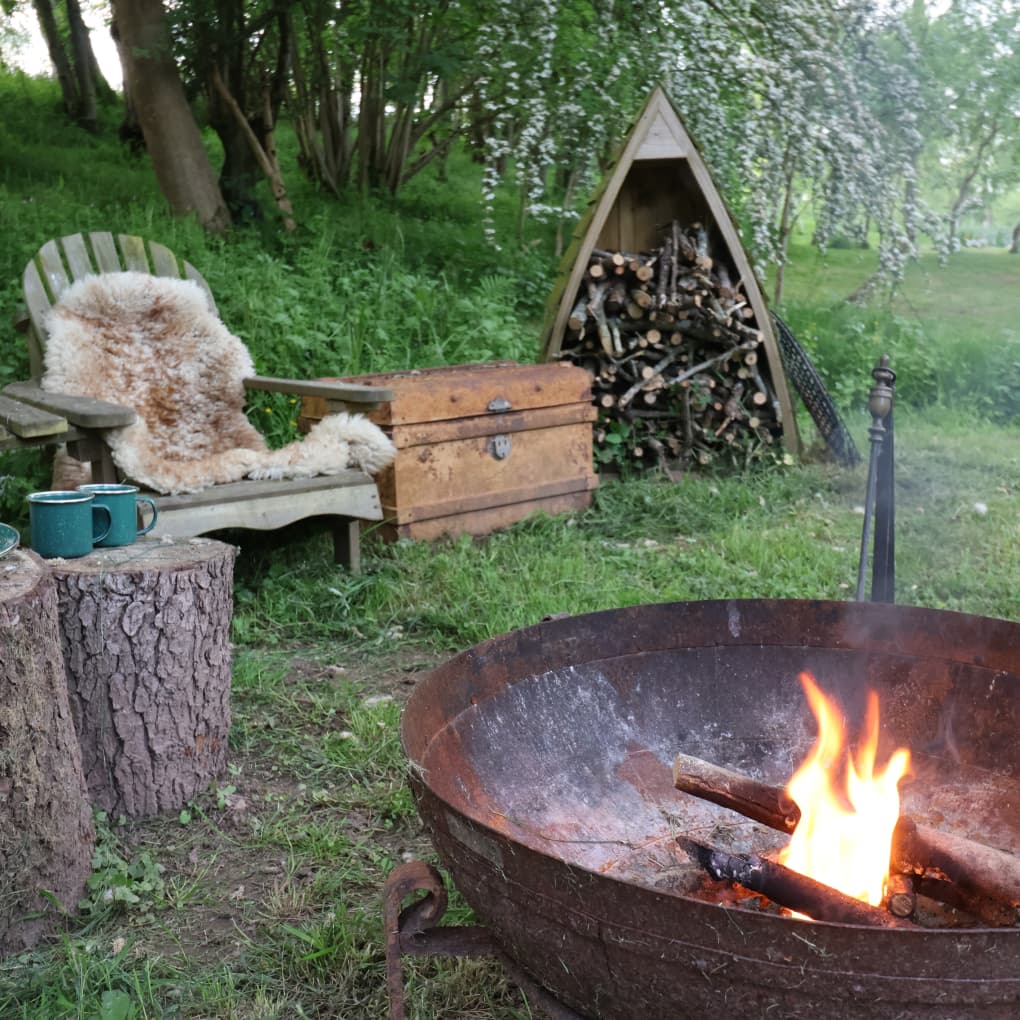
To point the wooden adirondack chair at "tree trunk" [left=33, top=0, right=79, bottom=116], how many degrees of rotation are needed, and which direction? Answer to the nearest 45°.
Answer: approximately 135° to its left

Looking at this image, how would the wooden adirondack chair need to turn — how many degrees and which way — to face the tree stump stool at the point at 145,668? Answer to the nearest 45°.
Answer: approximately 45° to its right

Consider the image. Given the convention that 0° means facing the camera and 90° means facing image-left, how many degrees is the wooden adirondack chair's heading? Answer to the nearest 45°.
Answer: approximately 315°

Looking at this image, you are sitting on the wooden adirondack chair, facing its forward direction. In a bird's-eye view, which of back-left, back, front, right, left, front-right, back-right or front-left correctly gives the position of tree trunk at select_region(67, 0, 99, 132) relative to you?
back-left

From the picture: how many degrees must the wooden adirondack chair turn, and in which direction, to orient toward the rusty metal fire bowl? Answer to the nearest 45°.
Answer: approximately 45° to its right

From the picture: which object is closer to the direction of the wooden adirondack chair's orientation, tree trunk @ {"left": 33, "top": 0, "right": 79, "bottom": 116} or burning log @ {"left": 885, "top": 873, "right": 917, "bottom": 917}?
the burning log

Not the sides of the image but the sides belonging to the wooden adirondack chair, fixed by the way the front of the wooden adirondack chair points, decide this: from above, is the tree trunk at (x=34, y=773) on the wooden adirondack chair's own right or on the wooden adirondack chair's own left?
on the wooden adirondack chair's own right

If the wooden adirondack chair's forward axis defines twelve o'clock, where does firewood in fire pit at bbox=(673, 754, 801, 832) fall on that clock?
The firewood in fire pit is roughly at 1 o'clock from the wooden adirondack chair.

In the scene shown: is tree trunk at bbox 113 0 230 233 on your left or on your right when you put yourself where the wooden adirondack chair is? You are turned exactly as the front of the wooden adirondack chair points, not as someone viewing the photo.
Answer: on your left
